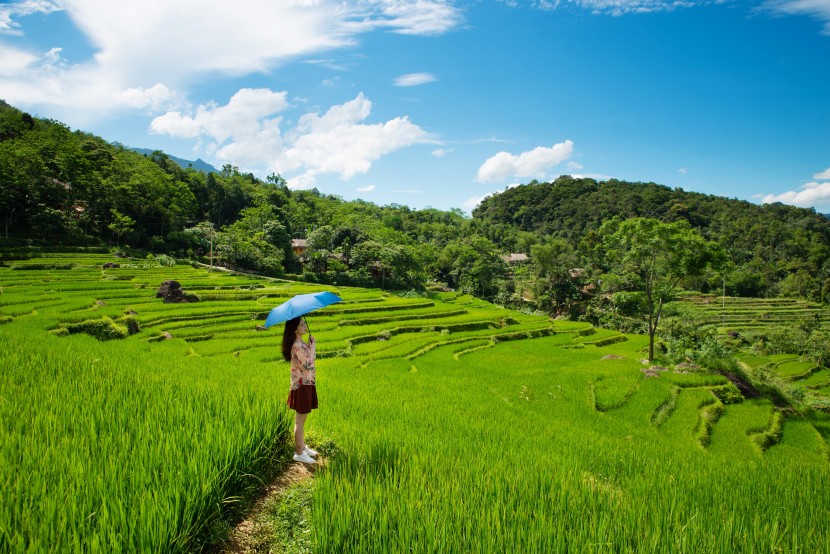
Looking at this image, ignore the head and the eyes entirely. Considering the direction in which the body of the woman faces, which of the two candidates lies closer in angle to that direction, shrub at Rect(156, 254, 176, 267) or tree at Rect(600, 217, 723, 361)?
the tree

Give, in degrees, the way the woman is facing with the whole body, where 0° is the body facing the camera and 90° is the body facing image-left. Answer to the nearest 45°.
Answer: approximately 270°

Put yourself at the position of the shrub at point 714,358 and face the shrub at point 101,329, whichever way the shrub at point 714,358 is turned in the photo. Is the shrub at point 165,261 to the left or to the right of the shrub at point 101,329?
right

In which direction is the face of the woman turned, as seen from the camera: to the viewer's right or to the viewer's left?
to the viewer's right

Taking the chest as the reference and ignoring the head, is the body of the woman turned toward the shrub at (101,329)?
no

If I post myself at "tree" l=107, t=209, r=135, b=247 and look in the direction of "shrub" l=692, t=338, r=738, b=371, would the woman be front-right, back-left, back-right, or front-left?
front-right

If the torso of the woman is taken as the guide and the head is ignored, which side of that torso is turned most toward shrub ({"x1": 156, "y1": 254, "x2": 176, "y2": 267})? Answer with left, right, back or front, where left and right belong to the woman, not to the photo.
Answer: left

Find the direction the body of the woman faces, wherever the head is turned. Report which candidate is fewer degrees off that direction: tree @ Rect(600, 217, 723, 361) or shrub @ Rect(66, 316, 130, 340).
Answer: the tree

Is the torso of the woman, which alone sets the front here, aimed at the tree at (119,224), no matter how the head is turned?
no
